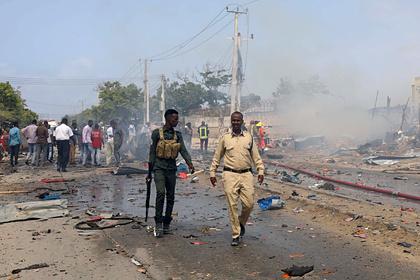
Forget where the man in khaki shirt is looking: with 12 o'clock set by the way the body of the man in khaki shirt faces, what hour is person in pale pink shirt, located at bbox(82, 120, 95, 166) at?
The person in pale pink shirt is roughly at 5 o'clock from the man in khaki shirt.

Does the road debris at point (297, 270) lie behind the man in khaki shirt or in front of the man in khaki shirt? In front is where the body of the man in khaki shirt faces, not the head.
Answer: in front

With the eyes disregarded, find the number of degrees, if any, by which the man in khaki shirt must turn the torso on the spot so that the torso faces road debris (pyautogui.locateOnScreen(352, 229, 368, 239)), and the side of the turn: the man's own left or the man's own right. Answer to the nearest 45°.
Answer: approximately 90° to the man's own left

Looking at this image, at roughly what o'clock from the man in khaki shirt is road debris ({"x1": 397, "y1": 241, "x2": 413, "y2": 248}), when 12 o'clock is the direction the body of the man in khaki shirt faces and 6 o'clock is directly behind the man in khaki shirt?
The road debris is roughly at 9 o'clock from the man in khaki shirt.

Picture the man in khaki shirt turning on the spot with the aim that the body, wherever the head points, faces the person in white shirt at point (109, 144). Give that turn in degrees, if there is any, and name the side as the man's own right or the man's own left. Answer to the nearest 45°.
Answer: approximately 135° to the man's own right

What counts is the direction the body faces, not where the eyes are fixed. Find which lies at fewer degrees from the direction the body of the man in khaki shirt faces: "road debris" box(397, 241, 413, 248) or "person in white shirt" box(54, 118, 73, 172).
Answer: the road debris

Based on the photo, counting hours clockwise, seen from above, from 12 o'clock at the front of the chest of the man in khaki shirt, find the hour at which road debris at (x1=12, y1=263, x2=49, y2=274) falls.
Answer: The road debris is roughly at 2 o'clock from the man in khaki shirt.
